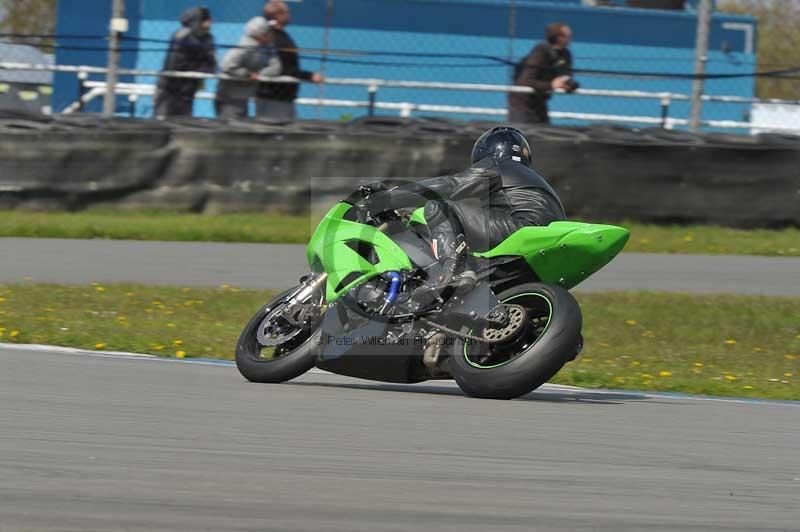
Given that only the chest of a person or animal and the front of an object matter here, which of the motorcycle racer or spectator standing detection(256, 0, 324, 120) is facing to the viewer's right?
the spectator standing

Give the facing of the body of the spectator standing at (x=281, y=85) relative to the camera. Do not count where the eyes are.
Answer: to the viewer's right

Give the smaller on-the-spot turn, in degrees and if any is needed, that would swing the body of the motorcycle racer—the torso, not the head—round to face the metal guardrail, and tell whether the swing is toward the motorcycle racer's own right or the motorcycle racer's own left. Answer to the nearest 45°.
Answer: approximately 45° to the motorcycle racer's own right

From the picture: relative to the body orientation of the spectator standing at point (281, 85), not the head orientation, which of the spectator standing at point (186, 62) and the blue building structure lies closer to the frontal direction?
the blue building structure

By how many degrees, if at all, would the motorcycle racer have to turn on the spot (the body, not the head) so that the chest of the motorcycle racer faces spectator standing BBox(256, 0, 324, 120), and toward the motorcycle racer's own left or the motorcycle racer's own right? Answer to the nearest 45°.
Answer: approximately 45° to the motorcycle racer's own right

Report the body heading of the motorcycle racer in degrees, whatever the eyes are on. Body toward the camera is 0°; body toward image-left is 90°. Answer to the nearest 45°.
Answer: approximately 135°
